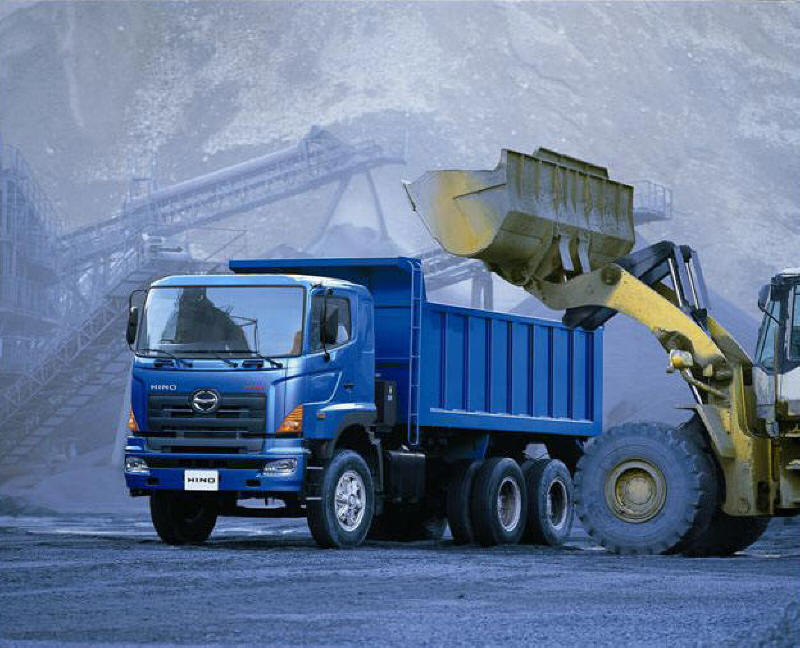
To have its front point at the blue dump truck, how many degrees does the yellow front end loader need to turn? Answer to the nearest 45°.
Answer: approximately 45° to its left

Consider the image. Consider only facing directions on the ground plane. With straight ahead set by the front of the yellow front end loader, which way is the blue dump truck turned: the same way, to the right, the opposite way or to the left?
to the left

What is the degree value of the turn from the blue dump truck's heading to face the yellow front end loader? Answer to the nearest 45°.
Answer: approximately 135° to its left

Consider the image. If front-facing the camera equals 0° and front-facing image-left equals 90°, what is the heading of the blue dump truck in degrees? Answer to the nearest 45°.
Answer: approximately 45°

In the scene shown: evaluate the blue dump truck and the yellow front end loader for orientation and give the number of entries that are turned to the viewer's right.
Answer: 0
